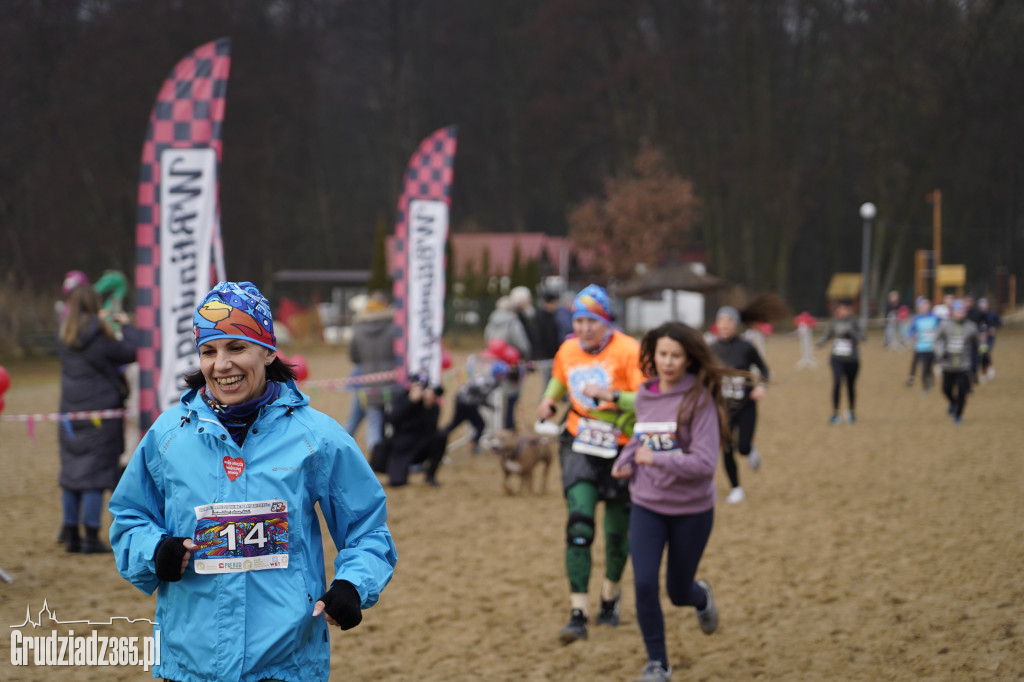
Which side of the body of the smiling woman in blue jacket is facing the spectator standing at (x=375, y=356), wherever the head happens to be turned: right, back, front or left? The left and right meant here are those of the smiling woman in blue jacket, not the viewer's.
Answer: back

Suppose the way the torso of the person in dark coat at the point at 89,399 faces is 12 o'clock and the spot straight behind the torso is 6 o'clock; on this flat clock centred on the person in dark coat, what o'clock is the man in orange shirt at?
The man in orange shirt is roughly at 3 o'clock from the person in dark coat.

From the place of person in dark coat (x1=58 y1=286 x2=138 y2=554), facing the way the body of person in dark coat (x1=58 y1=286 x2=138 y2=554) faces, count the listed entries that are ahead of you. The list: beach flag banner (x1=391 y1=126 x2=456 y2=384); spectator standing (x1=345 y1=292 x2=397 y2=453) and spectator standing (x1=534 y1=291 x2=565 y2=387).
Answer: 3

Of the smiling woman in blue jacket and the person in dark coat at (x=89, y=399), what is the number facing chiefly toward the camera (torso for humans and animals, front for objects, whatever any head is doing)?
1

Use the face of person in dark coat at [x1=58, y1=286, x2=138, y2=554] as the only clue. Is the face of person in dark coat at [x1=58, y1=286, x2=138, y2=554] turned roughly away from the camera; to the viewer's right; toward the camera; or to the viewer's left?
away from the camera

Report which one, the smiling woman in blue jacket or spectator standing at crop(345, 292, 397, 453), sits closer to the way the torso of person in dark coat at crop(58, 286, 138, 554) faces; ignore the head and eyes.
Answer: the spectator standing

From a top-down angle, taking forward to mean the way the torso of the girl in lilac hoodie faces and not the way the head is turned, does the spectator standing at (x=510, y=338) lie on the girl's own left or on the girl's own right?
on the girl's own right

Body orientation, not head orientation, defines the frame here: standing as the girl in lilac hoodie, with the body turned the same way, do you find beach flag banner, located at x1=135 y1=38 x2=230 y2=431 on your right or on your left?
on your right

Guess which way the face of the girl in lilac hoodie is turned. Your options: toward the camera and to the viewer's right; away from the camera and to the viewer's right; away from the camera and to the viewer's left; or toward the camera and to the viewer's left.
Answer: toward the camera and to the viewer's left

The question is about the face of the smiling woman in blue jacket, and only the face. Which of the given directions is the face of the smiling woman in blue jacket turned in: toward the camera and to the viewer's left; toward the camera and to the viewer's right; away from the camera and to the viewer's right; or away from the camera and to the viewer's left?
toward the camera and to the viewer's left

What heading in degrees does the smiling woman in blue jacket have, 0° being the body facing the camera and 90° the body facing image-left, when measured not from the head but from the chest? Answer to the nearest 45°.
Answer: approximately 0°

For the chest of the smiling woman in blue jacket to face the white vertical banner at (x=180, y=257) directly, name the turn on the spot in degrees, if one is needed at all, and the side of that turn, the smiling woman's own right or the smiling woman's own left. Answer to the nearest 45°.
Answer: approximately 180°

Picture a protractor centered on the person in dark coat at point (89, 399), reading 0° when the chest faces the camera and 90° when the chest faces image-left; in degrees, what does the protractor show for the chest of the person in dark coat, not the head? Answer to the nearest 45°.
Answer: approximately 225°
